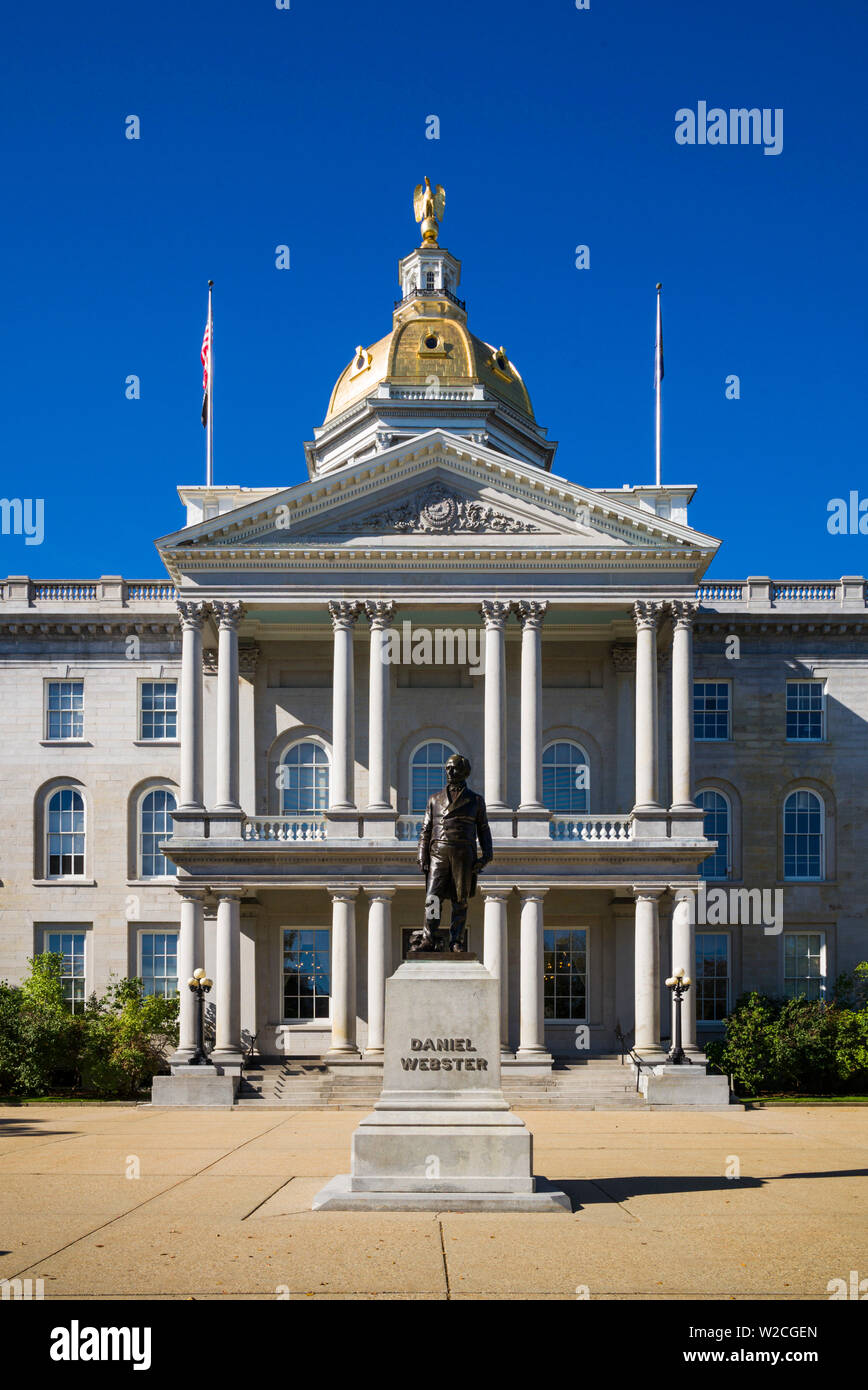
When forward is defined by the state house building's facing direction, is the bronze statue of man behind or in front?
in front

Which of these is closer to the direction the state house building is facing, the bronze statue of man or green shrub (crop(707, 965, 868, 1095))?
the bronze statue of man

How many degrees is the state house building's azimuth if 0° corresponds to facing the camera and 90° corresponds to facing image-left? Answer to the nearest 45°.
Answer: approximately 0°

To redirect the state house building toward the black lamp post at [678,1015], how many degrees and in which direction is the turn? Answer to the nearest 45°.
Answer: approximately 45° to its left

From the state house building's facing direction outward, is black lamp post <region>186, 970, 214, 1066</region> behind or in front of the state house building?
in front

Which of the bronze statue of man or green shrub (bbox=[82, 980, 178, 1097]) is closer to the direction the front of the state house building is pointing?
the bronze statue of man
